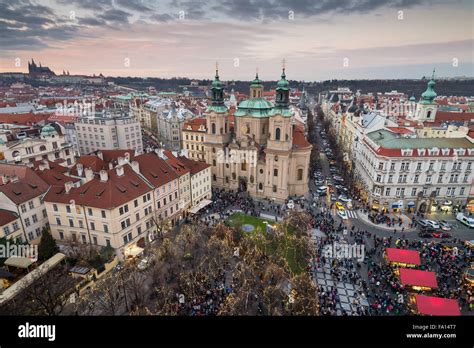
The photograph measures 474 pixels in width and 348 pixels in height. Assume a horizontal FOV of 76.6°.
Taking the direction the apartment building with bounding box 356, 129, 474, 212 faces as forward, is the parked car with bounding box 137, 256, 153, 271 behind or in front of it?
in front

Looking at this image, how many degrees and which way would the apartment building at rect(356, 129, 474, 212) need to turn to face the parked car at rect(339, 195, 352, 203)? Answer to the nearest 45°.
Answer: approximately 90° to its right

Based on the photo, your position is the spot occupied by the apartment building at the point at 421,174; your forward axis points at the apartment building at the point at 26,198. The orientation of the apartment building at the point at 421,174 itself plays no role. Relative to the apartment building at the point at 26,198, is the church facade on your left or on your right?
right

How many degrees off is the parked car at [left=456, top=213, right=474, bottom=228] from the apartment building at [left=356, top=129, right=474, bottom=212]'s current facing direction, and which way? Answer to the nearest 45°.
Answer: approximately 45° to its left

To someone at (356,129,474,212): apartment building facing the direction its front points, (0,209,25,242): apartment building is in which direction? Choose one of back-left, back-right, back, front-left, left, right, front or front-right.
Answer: front-right

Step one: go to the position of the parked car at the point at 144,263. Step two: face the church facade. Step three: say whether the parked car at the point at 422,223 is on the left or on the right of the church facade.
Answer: right

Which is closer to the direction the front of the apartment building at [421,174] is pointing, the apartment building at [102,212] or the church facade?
the apartment building

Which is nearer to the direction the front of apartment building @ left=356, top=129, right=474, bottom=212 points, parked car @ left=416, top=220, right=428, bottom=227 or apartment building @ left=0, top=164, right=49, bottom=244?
the parked car

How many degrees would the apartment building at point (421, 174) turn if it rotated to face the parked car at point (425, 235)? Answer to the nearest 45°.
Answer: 0° — it already faces it

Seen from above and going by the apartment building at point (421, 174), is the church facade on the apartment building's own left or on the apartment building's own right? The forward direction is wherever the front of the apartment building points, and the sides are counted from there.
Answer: on the apartment building's own right

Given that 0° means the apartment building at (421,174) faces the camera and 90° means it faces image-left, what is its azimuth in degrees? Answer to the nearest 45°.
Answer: approximately 0°

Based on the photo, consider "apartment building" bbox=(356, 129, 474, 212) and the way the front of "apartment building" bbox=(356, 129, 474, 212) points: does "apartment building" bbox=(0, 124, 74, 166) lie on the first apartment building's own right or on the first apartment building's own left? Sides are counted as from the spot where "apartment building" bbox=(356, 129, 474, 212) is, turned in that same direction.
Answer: on the first apartment building's own right
